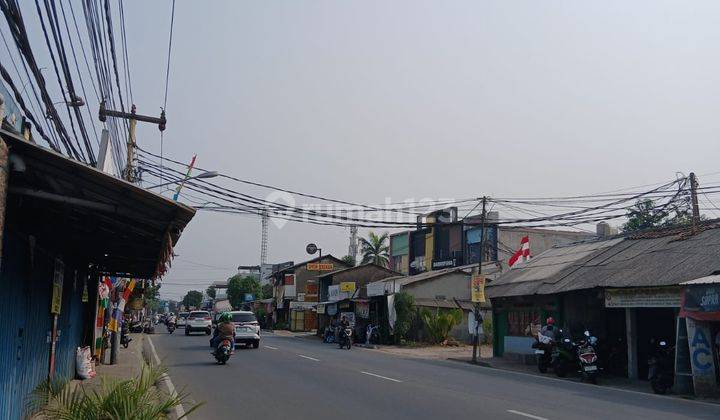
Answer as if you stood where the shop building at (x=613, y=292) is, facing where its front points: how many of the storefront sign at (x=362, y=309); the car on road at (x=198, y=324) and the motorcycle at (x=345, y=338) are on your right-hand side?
3

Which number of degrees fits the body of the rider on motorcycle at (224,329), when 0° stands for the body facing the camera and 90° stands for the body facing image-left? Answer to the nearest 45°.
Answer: approximately 180°

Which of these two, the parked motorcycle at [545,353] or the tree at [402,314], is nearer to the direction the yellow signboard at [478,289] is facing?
the parked motorcycle

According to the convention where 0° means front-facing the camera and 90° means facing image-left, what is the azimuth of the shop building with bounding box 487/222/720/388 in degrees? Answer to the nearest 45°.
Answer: approximately 45°

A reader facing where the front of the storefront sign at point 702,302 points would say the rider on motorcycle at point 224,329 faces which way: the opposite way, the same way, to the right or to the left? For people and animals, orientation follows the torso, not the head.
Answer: to the right

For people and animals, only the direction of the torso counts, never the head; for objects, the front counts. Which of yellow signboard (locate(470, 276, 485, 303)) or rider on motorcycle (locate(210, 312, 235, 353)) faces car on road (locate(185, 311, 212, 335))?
the rider on motorcycle

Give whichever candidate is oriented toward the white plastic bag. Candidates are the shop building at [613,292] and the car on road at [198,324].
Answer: the shop building

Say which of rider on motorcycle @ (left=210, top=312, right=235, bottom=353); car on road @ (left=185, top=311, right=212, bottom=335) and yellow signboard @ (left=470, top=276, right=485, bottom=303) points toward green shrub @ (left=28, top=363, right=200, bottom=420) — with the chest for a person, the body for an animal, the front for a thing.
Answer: the yellow signboard

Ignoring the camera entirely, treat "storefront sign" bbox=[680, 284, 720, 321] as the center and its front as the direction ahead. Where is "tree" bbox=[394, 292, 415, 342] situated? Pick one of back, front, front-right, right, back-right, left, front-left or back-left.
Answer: right

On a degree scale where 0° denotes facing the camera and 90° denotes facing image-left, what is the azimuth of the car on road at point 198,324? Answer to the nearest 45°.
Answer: approximately 180°
